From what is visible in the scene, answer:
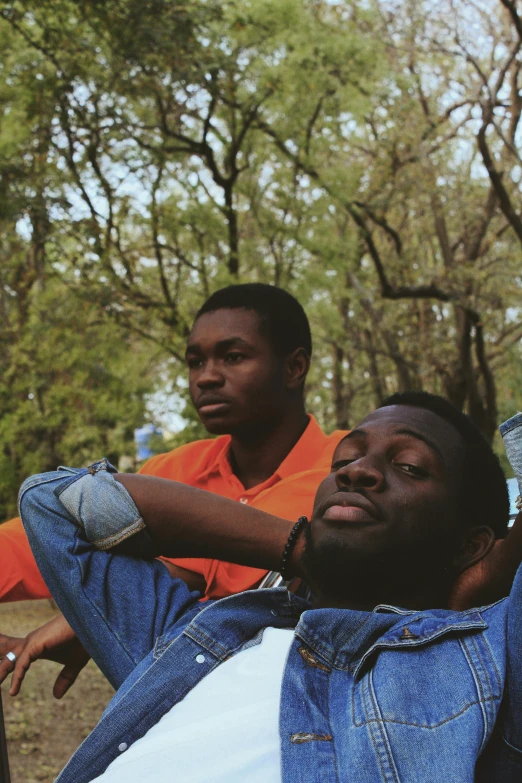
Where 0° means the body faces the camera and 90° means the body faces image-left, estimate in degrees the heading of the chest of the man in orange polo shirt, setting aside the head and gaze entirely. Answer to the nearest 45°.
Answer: approximately 45°

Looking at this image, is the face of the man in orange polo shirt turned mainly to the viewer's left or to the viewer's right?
to the viewer's left

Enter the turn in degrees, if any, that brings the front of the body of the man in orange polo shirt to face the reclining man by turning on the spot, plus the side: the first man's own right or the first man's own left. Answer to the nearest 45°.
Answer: approximately 45° to the first man's own left
